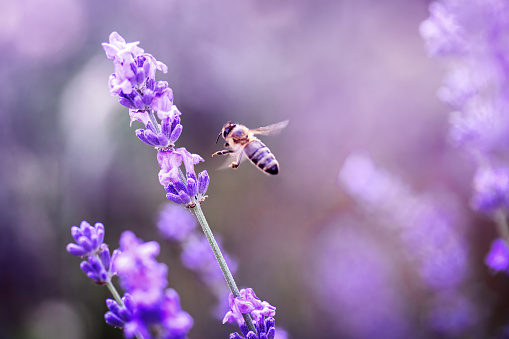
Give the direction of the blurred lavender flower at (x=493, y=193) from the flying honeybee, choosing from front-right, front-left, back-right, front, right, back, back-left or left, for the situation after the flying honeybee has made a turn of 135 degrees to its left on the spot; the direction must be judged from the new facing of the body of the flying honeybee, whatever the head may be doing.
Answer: front-left

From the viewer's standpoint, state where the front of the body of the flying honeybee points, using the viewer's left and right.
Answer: facing to the left of the viewer

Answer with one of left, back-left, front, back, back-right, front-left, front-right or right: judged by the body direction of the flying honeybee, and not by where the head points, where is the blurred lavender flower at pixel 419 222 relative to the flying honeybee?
back-right

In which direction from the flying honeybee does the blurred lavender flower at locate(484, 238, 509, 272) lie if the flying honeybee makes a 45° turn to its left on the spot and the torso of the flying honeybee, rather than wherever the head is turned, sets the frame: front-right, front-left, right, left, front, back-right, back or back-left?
back-left
